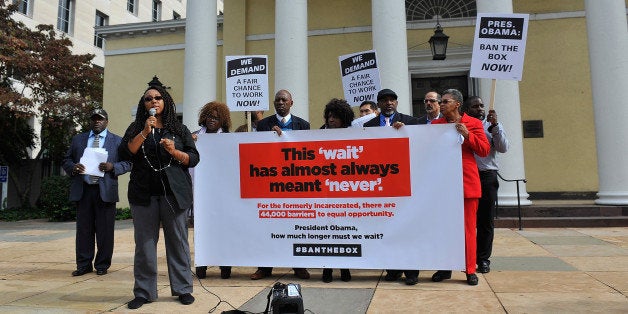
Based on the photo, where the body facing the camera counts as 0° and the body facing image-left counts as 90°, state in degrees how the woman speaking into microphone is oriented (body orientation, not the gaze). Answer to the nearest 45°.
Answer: approximately 0°

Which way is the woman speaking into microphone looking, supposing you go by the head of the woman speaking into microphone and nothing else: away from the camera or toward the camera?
toward the camera

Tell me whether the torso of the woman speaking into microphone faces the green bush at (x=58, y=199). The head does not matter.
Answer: no

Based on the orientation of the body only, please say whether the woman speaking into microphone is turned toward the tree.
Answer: no
